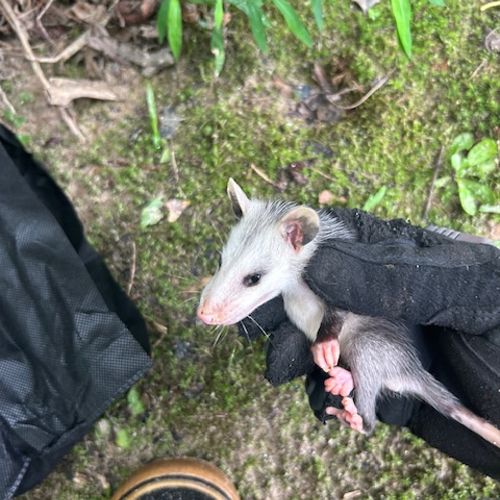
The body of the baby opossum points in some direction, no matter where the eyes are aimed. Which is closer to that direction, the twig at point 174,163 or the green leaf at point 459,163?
the twig

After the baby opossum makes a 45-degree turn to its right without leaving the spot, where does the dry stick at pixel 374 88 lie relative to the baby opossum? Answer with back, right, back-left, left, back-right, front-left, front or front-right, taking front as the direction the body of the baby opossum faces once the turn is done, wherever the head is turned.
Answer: front-right

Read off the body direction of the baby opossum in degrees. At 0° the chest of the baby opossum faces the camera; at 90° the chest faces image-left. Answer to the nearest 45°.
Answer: approximately 90°

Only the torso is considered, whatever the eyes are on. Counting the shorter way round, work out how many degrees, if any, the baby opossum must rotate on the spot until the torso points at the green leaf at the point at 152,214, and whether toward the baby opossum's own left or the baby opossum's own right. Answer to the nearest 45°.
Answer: approximately 45° to the baby opossum's own right

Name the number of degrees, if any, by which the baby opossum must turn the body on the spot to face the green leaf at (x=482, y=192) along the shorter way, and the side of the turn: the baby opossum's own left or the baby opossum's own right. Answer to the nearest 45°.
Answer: approximately 135° to the baby opossum's own right

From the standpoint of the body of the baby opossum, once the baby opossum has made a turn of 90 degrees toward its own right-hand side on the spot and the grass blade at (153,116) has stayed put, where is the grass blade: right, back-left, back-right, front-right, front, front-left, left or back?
front-left

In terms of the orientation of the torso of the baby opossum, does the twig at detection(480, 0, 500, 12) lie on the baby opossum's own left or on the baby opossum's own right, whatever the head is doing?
on the baby opossum's own right

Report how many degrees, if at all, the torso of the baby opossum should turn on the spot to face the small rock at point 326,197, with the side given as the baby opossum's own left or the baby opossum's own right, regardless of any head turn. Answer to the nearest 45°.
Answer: approximately 90° to the baby opossum's own right
